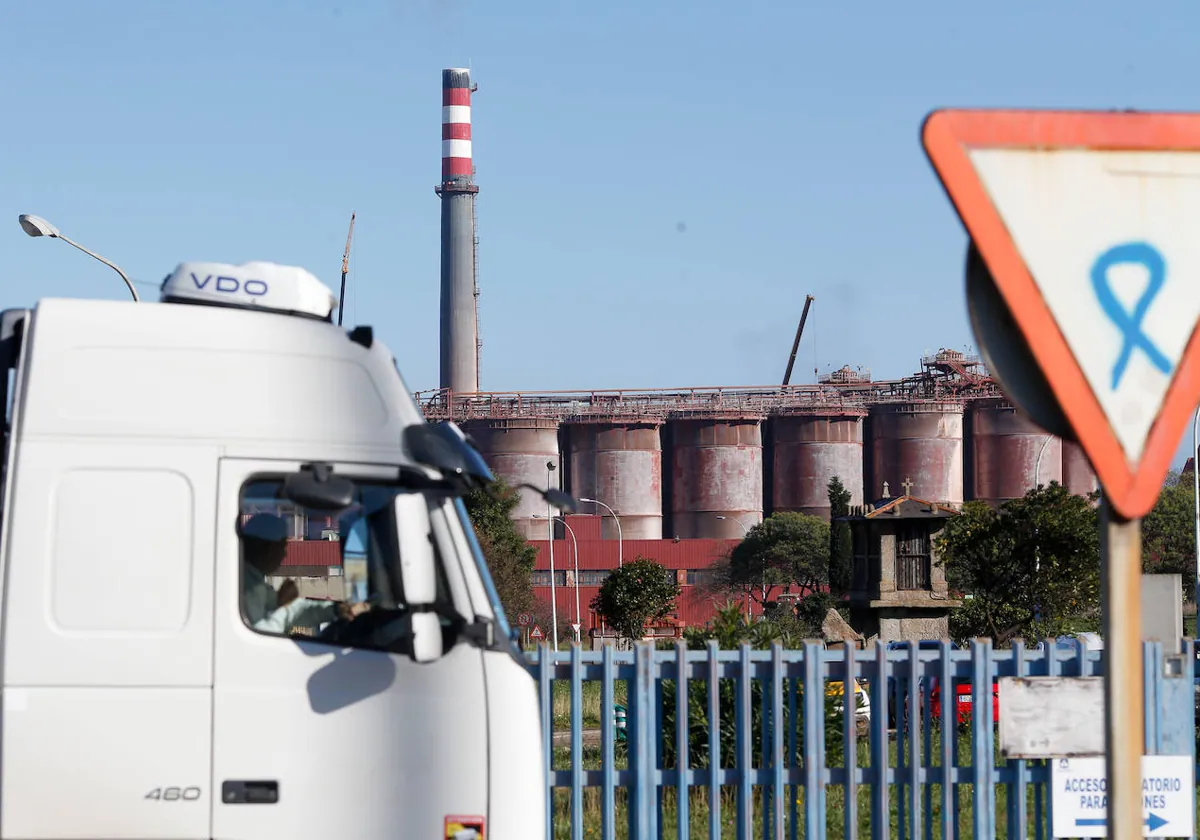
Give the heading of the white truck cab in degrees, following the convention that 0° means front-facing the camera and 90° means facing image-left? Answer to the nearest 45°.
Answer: approximately 270°

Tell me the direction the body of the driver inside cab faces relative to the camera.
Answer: to the viewer's right

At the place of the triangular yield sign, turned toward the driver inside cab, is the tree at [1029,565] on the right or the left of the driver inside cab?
right
